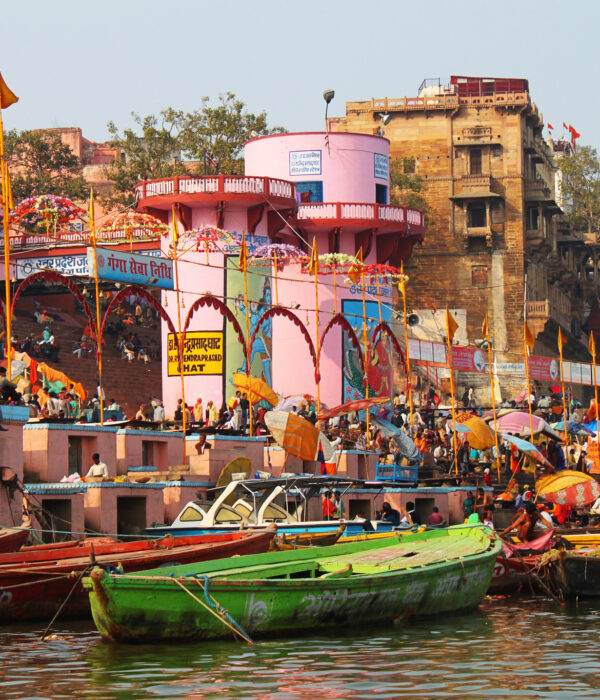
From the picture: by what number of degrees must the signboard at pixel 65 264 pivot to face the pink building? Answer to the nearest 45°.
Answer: approximately 135° to its left

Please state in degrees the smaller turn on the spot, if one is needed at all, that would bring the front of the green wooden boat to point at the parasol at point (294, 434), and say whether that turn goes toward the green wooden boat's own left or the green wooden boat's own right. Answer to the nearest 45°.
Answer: approximately 135° to the green wooden boat's own right

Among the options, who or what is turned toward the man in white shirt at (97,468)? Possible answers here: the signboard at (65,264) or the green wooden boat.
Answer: the signboard

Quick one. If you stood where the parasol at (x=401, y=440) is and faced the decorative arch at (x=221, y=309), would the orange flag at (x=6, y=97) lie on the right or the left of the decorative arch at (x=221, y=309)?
left

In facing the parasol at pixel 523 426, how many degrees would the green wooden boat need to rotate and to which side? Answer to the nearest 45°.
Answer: approximately 135° to its right

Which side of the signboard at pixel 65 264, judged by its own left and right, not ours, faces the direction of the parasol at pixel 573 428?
left

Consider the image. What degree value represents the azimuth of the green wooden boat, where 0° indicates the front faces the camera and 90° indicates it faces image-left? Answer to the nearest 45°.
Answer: approximately 45°

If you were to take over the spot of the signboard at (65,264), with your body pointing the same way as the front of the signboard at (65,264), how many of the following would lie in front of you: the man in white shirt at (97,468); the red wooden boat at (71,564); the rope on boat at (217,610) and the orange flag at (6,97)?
4

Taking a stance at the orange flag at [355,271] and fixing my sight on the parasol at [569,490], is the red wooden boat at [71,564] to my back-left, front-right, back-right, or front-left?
front-right

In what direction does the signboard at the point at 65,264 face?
toward the camera

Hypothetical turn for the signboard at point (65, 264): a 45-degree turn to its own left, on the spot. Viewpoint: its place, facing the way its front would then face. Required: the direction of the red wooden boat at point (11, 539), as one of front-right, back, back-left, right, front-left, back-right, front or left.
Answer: front-right

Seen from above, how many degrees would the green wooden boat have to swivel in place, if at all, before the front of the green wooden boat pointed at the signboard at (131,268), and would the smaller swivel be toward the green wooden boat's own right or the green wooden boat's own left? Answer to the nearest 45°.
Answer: approximately 135° to the green wooden boat's own right

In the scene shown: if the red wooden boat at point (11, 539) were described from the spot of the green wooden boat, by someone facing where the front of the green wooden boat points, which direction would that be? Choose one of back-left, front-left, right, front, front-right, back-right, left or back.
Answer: right

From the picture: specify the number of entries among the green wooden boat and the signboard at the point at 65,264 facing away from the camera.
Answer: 0
